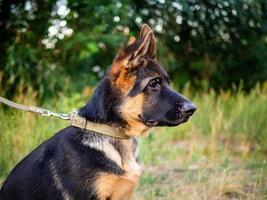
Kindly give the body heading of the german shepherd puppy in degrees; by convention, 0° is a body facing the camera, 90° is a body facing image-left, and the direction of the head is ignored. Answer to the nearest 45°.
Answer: approximately 270°
